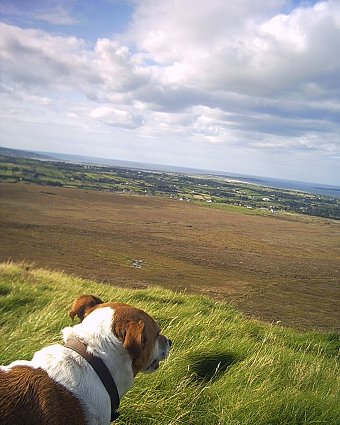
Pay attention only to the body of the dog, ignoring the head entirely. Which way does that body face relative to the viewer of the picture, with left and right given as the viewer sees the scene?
facing away from the viewer and to the right of the viewer
